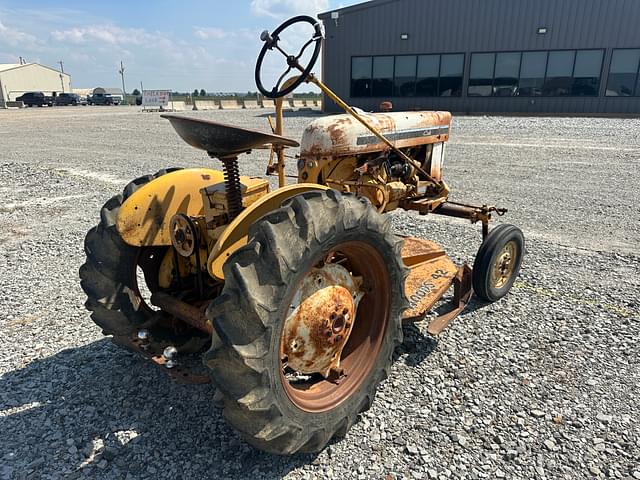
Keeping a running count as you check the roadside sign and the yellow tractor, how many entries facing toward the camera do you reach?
1

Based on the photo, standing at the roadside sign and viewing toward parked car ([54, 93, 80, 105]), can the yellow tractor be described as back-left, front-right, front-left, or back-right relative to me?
back-left

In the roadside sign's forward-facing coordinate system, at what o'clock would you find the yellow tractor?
The yellow tractor is roughly at 12 o'clock from the roadside sign.

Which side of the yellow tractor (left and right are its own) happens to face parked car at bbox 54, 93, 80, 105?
left

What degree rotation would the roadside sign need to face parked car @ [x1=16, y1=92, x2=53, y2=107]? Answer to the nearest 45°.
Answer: approximately 135° to its right

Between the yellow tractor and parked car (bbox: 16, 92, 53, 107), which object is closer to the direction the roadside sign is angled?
the yellow tractor

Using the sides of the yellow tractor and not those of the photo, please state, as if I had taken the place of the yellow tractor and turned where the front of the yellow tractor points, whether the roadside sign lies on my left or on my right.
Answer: on my left

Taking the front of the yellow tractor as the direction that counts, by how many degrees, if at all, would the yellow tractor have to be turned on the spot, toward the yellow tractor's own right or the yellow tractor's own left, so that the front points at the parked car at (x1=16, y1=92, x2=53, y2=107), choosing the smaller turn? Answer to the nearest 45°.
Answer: approximately 90° to the yellow tractor's own left

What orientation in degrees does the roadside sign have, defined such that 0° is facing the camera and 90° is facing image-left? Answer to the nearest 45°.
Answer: approximately 0°

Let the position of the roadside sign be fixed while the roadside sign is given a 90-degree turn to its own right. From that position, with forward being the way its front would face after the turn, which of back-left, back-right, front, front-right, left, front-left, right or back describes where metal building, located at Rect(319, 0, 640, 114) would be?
back-left

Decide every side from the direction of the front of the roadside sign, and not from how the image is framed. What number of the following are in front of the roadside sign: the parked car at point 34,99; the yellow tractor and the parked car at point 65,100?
1

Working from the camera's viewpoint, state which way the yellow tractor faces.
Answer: facing away from the viewer and to the right of the viewer
